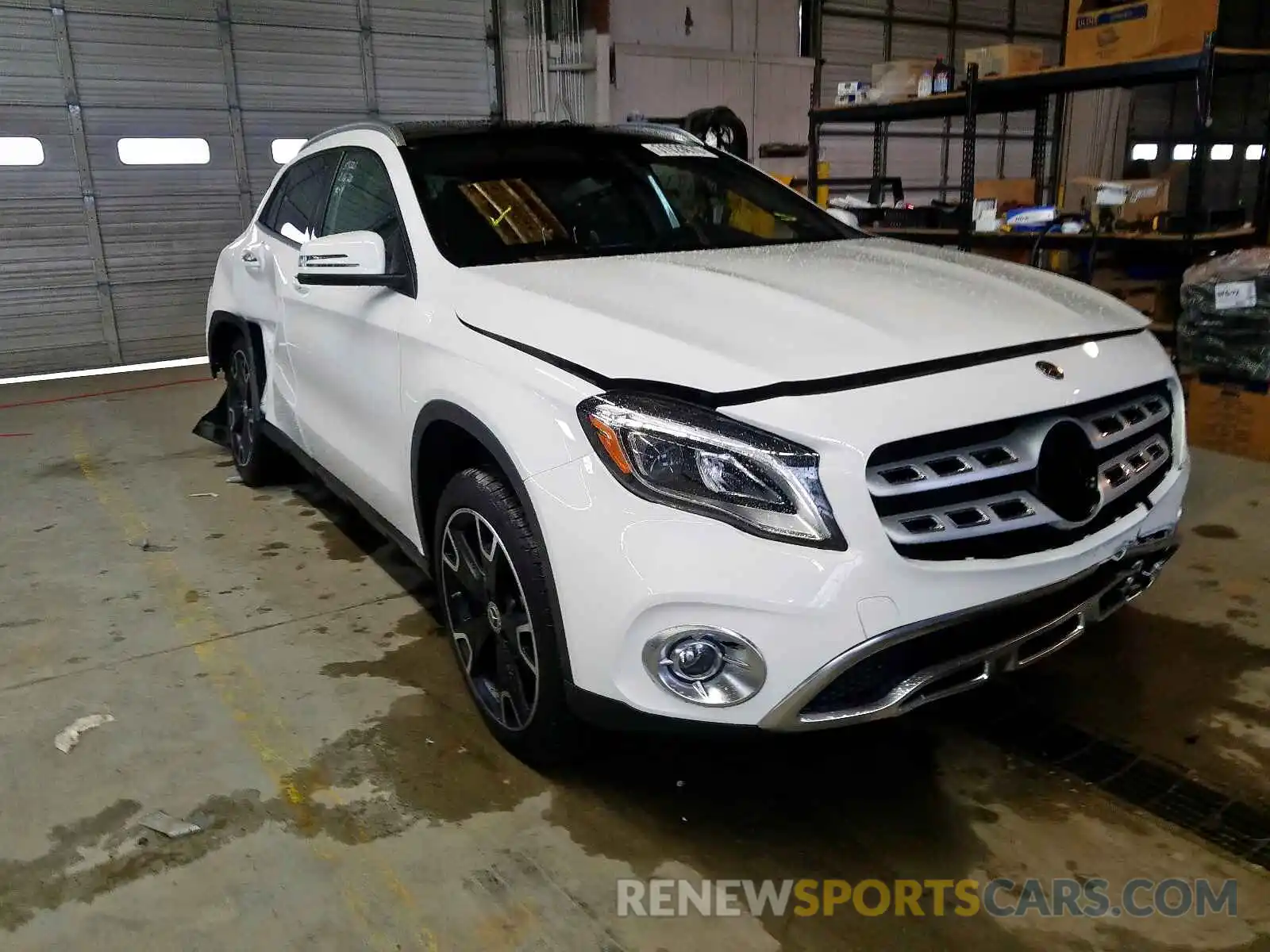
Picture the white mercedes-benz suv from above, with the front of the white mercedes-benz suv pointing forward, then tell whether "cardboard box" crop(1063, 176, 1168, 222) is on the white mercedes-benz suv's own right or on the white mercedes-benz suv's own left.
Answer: on the white mercedes-benz suv's own left

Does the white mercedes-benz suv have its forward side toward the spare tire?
no

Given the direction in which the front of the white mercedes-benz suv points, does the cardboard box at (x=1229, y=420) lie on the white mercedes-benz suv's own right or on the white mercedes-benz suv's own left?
on the white mercedes-benz suv's own left

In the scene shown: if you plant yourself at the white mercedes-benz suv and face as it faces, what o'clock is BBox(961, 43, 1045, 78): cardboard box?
The cardboard box is roughly at 8 o'clock from the white mercedes-benz suv.

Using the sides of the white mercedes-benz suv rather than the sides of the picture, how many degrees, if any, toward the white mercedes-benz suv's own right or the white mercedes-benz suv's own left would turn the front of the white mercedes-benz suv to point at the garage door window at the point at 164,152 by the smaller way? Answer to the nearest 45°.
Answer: approximately 180°

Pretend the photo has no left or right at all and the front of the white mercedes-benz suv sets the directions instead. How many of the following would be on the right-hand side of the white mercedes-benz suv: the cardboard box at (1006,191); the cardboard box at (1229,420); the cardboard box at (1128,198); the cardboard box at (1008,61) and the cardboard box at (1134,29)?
0

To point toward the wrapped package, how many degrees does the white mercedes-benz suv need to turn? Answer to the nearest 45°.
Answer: approximately 90° to its left

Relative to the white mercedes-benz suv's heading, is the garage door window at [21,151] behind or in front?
behind

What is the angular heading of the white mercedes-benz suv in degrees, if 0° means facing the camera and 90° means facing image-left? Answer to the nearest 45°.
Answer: approximately 315°

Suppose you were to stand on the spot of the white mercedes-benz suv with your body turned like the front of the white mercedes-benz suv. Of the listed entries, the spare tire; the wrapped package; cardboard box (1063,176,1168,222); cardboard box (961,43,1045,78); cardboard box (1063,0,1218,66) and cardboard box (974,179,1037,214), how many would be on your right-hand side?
0

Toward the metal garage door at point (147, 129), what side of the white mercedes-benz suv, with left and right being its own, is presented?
back

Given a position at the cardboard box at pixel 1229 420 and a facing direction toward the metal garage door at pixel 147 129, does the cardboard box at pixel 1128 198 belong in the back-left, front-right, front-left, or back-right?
front-right

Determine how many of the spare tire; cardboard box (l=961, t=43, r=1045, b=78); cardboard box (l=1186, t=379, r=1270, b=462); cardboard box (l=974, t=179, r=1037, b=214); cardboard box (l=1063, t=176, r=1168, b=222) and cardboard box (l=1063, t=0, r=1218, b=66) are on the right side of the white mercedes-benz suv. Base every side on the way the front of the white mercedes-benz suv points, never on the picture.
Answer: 0

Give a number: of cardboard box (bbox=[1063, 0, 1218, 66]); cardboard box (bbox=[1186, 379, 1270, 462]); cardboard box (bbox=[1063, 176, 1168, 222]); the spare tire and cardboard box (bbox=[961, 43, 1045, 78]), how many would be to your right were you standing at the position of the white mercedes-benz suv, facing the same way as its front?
0
